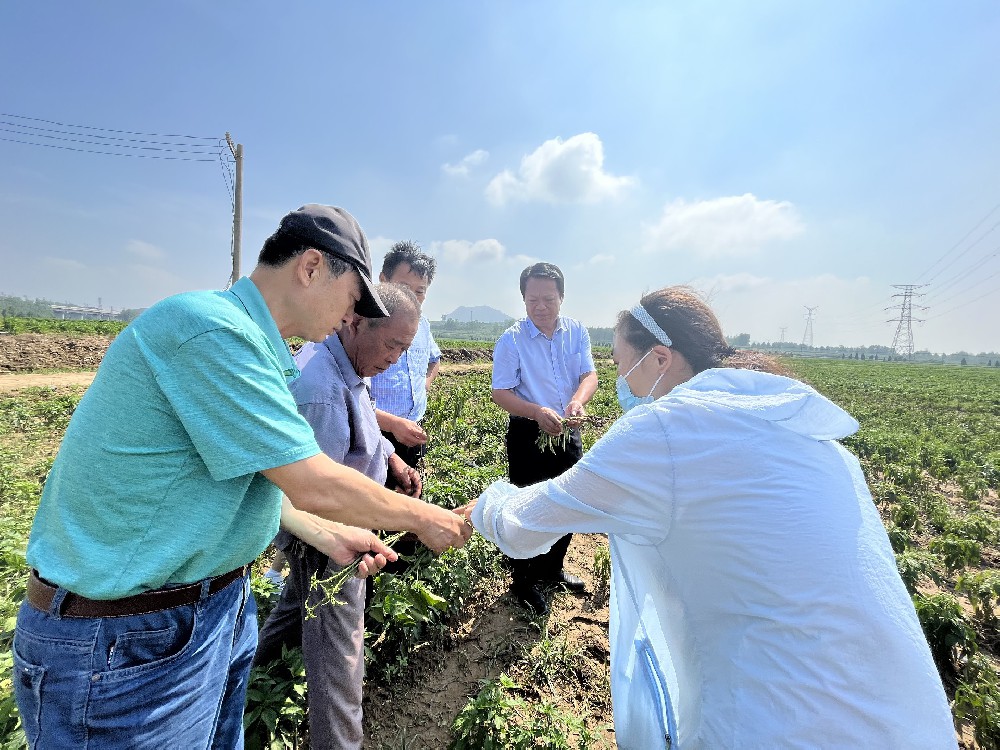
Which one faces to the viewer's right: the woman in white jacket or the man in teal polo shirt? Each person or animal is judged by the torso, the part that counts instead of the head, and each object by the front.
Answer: the man in teal polo shirt

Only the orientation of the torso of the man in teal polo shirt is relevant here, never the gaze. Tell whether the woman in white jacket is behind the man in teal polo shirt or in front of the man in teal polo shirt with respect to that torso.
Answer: in front

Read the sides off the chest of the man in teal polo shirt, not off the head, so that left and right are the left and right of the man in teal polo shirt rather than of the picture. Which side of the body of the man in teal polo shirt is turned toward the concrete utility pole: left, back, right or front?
left

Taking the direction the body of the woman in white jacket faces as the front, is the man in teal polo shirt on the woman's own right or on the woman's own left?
on the woman's own left

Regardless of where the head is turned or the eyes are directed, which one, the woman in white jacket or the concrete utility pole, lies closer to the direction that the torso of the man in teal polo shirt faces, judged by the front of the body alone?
the woman in white jacket

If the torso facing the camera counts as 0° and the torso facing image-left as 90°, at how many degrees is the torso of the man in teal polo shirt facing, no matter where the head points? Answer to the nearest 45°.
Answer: approximately 270°

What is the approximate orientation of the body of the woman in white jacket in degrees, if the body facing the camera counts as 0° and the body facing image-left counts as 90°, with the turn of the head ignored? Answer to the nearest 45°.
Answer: approximately 135°

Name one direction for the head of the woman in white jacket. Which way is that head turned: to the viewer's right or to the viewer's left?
to the viewer's left

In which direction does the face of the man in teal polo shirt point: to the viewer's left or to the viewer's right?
to the viewer's right

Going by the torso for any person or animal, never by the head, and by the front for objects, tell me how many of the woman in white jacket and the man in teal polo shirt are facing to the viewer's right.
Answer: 1

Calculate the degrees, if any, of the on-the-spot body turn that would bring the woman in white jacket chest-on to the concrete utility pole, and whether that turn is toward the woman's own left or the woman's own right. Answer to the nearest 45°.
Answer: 0° — they already face it
